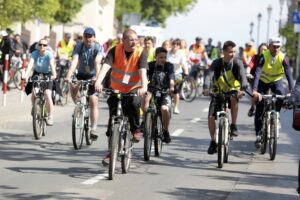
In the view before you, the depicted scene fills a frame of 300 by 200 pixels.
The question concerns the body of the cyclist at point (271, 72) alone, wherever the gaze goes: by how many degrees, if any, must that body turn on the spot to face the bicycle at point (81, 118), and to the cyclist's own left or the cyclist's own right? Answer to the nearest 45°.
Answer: approximately 90° to the cyclist's own right

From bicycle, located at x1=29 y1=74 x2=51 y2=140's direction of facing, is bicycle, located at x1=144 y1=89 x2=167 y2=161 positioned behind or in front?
in front

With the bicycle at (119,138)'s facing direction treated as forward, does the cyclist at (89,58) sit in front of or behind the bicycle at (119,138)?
behind

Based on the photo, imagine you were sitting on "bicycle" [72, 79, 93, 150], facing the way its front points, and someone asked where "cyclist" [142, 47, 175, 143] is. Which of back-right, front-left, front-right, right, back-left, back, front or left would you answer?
left

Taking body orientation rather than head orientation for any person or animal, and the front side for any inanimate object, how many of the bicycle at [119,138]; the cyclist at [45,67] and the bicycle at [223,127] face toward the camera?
3

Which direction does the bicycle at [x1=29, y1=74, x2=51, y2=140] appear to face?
toward the camera

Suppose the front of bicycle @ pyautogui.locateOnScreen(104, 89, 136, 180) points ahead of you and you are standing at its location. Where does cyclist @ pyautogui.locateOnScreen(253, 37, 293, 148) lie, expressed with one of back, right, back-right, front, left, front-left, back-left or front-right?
back-left

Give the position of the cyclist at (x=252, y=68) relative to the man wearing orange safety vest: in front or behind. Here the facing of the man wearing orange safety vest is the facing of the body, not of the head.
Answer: behind

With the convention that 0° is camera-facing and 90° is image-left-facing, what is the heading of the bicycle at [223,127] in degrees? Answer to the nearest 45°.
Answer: approximately 0°

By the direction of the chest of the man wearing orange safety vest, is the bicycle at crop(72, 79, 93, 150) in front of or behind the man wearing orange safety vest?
behind

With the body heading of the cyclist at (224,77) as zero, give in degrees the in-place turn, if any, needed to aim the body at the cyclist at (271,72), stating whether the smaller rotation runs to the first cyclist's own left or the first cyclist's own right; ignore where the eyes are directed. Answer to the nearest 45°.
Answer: approximately 135° to the first cyclist's own left

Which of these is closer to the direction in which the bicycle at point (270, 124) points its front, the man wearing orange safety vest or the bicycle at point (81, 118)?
the man wearing orange safety vest

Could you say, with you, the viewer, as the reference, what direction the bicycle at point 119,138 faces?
facing the viewer

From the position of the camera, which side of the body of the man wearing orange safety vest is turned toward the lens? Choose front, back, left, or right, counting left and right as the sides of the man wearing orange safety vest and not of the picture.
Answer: front
